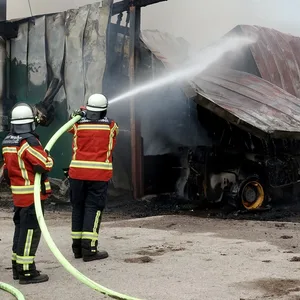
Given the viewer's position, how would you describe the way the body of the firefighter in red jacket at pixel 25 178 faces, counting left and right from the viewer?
facing away from the viewer and to the right of the viewer

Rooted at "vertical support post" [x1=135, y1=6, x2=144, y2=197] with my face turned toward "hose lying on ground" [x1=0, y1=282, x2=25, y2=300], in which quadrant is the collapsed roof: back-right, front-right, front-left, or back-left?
back-left

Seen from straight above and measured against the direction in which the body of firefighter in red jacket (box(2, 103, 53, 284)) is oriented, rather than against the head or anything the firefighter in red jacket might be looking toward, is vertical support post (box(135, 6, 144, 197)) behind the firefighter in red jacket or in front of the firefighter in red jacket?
in front

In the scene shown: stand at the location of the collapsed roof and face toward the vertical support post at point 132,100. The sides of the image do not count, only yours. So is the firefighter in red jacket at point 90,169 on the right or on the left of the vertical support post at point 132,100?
left

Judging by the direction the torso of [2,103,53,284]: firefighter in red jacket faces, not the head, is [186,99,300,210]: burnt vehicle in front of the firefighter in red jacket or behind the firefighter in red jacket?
in front

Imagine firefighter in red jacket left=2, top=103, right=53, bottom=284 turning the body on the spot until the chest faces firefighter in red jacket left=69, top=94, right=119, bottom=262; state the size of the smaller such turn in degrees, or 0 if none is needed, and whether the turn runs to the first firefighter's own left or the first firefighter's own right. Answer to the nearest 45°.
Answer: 0° — they already face them

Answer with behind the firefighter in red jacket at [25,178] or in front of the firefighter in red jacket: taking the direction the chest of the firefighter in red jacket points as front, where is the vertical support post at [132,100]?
in front
